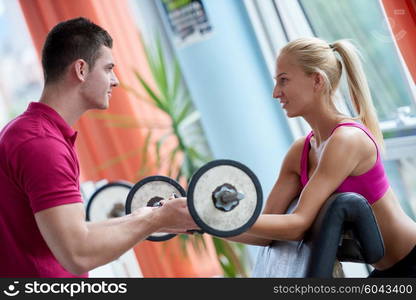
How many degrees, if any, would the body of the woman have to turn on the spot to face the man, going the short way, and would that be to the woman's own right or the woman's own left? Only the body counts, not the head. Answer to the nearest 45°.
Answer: approximately 45° to the woman's own left

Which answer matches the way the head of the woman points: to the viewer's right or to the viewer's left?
to the viewer's left

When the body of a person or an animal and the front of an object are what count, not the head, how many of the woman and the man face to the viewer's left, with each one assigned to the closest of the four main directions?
1

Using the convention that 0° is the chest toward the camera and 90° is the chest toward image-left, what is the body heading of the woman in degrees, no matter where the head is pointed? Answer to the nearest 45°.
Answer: approximately 90°

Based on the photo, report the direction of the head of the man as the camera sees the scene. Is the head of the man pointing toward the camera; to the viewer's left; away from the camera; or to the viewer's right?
to the viewer's right

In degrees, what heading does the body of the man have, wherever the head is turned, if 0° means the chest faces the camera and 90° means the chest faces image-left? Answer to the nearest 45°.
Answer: approximately 270°

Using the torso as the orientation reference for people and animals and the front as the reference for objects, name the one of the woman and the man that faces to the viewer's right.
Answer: the man

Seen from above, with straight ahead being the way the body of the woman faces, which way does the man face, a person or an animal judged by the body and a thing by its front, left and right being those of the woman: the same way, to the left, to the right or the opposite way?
the opposite way

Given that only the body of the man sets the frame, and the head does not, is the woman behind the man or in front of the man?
in front
